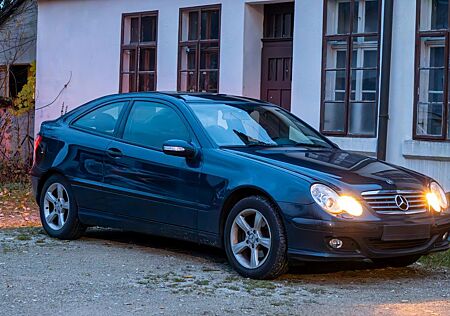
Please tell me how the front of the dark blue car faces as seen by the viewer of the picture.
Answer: facing the viewer and to the right of the viewer
